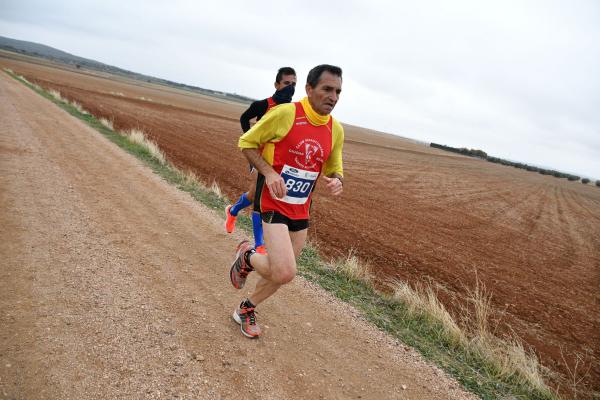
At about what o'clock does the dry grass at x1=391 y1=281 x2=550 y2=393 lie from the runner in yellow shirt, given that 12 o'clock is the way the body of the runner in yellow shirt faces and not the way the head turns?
The dry grass is roughly at 10 o'clock from the runner in yellow shirt.

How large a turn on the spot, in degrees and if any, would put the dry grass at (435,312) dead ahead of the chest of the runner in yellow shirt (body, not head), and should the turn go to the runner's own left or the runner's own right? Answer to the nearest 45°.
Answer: approximately 90° to the runner's own left

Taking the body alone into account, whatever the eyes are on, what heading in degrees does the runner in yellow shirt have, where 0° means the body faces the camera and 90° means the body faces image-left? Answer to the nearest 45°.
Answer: approximately 315°

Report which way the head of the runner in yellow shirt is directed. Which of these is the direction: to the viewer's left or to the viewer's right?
to the viewer's right
